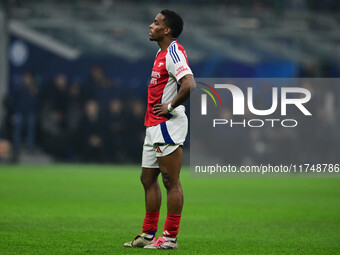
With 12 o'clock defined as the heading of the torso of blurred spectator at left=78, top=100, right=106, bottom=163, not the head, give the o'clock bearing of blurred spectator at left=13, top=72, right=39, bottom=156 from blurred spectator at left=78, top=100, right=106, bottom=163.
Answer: blurred spectator at left=13, top=72, right=39, bottom=156 is roughly at 3 o'clock from blurred spectator at left=78, top=100, right=106, bottom=163.

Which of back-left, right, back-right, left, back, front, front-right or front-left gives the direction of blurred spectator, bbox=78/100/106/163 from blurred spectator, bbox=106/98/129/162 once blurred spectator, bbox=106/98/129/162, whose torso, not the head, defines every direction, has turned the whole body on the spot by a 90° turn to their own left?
back

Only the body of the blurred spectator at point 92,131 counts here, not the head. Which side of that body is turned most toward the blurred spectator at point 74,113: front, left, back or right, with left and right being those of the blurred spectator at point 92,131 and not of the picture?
right

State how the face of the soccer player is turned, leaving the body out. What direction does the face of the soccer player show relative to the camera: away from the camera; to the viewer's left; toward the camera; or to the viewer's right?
to the viewer's left

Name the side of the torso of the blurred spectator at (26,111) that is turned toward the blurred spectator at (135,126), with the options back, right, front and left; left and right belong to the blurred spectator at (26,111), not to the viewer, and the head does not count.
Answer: left

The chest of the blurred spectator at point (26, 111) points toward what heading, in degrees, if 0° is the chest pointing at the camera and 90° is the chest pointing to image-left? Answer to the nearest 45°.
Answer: approximately 0°
